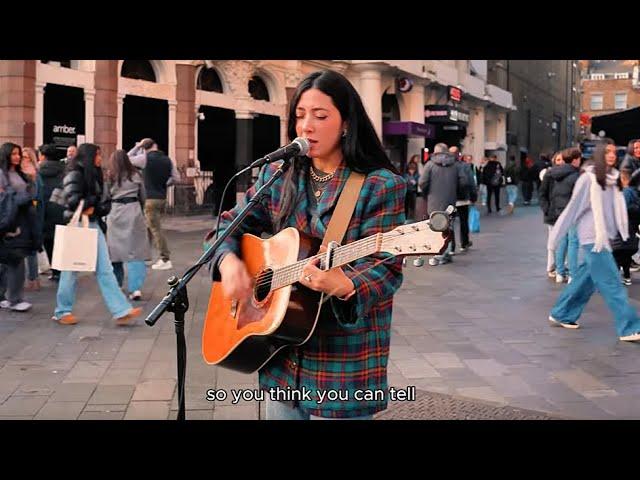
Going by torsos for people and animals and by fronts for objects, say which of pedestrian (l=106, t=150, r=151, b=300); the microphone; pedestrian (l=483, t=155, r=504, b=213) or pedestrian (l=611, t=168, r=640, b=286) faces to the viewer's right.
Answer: the microphone

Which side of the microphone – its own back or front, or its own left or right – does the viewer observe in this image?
right

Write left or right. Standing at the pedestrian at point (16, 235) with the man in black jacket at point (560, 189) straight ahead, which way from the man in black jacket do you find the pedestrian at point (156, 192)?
left
